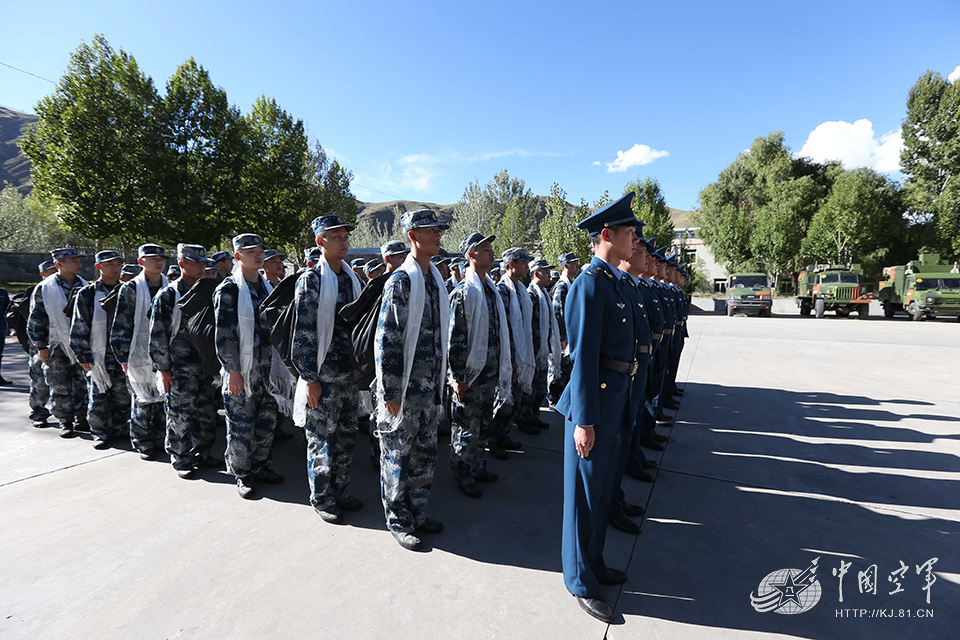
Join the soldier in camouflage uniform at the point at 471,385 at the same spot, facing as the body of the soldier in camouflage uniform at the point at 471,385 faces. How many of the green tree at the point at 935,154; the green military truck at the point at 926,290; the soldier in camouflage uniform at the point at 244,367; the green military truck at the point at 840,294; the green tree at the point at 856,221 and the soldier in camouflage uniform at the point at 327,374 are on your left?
4

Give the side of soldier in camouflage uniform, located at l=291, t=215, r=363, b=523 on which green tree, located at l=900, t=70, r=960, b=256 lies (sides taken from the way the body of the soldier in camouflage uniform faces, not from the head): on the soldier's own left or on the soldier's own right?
on the soldier's own left

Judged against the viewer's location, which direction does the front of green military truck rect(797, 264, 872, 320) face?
facing the viewer and to the right of the viewer

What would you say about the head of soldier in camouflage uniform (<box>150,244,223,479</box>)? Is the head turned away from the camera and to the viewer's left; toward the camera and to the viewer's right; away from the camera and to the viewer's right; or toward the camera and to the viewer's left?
toward the camera and to the viewer's right

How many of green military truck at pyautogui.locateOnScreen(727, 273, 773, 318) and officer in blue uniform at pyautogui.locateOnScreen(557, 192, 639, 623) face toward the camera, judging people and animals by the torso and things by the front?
1

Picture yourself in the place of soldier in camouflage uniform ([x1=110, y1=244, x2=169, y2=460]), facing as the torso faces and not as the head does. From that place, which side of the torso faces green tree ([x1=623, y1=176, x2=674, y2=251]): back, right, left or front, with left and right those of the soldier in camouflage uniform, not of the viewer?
left

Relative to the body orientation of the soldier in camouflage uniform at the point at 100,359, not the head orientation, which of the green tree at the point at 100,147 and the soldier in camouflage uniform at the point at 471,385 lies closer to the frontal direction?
the soldier in camouflage uniform

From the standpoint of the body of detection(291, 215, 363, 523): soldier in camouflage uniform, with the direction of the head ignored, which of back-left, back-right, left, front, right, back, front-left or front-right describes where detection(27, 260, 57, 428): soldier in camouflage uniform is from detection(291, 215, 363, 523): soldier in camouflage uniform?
back

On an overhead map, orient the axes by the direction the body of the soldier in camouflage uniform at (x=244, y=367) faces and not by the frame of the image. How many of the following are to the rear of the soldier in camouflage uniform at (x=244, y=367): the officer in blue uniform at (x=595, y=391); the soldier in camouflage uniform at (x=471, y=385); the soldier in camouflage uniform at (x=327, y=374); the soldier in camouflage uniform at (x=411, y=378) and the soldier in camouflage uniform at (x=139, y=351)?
1
